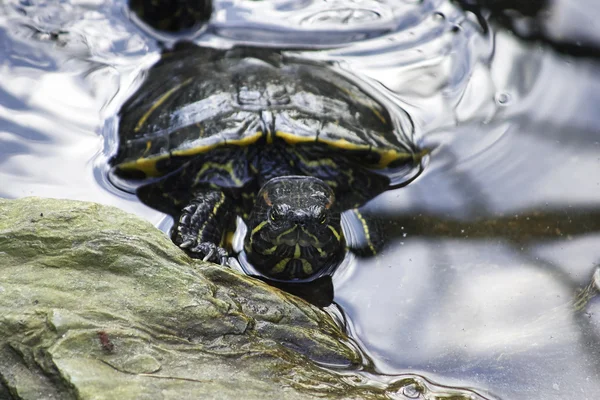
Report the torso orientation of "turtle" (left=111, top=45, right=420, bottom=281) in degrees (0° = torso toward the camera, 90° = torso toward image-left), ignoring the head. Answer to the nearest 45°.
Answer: approximately 0°

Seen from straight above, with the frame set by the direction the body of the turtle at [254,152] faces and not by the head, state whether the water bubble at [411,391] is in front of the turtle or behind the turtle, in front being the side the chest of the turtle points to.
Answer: in front

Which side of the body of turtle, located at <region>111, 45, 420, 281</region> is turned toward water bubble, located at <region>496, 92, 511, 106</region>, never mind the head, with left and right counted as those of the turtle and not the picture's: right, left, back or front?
left

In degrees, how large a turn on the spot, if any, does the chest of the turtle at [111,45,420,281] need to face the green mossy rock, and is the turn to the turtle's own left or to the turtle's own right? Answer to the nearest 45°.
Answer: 0° — it already faces it

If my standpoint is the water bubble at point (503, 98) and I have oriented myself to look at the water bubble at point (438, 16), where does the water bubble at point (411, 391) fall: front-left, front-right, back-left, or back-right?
back-left

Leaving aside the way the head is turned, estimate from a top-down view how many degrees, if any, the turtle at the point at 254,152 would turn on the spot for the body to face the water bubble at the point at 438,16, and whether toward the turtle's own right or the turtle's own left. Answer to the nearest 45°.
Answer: approximately 135° to the turtle's own left

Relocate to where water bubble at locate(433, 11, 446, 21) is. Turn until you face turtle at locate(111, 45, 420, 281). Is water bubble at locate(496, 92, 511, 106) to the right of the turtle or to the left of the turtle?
left
